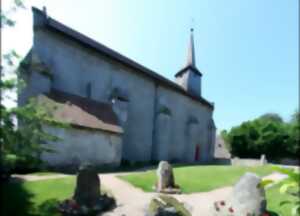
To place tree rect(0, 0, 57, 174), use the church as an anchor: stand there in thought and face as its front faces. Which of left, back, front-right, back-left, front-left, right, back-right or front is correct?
back-right

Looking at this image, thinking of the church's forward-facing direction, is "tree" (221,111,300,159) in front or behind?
in front

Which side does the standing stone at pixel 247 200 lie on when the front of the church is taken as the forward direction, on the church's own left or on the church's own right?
on the church's own right
